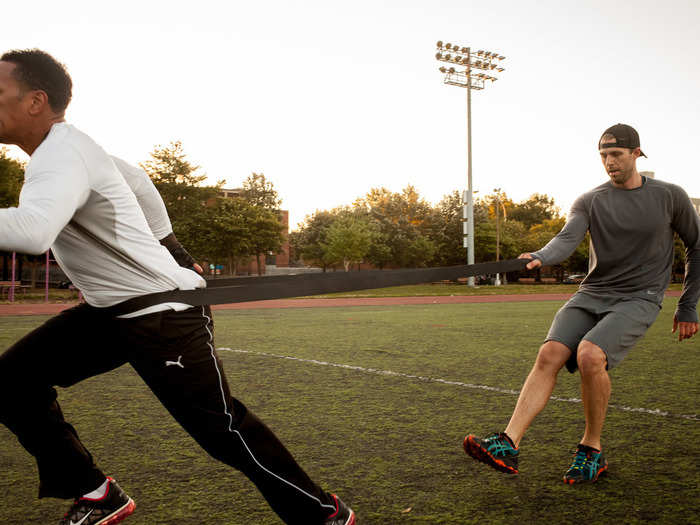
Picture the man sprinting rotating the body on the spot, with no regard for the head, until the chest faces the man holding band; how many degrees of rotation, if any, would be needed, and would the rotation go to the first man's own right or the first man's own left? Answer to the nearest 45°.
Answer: approximately 180°

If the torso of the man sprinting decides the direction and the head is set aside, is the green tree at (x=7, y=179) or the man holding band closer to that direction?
the green tree

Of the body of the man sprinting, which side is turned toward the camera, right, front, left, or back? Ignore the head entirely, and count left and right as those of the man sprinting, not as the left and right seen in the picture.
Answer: left

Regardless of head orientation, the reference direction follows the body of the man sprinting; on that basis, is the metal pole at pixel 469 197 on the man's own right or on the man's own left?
on the man's own right

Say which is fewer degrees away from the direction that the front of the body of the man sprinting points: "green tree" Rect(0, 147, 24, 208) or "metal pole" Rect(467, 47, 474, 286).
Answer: the green tree

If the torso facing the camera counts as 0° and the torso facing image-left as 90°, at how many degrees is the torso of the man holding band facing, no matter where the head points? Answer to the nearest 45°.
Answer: approximately 45°

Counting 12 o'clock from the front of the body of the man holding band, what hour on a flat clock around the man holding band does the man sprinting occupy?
The man sprinting is roughly at 12 o'clock from the man holding band.

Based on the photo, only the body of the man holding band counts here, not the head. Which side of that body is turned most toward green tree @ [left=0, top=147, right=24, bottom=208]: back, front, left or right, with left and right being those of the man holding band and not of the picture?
right

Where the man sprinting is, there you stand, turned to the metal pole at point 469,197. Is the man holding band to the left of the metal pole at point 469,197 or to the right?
right

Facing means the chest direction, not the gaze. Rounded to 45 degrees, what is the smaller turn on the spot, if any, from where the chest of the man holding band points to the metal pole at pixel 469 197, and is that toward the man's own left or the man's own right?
approximately 135° to the man's own right

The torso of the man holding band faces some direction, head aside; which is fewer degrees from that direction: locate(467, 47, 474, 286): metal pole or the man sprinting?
the man sprinting

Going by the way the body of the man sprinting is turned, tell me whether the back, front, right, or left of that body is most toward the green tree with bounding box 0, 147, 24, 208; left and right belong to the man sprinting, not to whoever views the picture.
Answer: right
